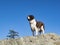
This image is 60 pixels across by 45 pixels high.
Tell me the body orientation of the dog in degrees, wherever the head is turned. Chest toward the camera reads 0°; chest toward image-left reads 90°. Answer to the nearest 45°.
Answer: approximately 45°
